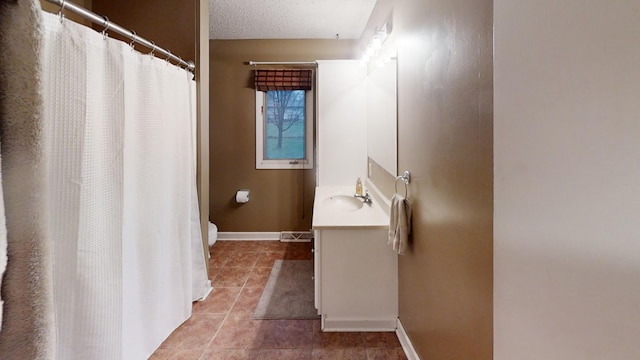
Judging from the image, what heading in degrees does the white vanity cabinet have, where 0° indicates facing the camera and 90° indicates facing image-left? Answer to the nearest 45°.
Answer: approximately 90°

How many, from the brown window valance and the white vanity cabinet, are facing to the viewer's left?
1

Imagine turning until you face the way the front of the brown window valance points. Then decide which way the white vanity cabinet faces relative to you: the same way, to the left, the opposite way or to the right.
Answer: to the right

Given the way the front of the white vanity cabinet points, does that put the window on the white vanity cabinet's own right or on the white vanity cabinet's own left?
on the white vanity cabinet's own right

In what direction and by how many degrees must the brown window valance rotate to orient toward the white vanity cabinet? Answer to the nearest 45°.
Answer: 0° — it already faces it

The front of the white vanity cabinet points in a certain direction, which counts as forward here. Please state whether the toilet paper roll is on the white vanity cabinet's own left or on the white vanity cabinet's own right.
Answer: on the white vanity cabinet's own right
